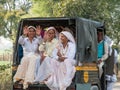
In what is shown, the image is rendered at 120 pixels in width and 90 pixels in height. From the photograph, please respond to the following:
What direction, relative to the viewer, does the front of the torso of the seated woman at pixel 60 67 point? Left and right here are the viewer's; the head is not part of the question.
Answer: facing the viewer and to the left of the viewer

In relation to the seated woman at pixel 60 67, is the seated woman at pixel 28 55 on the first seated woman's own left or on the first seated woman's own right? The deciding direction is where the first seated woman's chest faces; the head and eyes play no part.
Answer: on the first seated woman's own right

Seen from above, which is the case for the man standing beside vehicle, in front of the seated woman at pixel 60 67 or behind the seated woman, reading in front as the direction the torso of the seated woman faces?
behind
